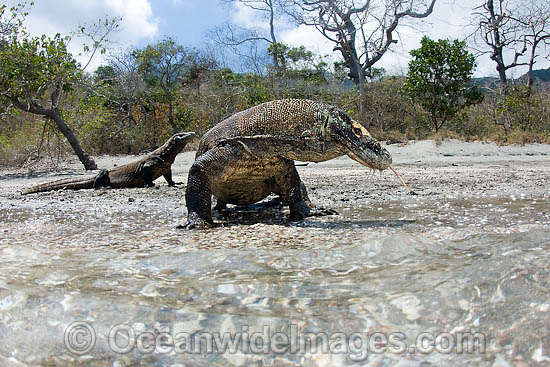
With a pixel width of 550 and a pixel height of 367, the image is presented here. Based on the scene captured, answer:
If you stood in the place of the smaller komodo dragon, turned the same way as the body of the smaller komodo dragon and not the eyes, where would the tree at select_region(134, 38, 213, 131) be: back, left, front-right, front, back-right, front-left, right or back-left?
left

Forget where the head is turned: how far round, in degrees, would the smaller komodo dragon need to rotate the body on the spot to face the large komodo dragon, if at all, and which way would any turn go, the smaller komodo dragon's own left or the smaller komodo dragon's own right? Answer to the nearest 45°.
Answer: approximately 90° to the smaller komodo dragon's own right

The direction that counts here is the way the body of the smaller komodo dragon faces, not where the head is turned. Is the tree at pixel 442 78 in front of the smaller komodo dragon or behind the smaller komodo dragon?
in front

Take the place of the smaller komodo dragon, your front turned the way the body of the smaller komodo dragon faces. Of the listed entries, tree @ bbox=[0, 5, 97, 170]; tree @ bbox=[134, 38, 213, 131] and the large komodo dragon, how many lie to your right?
1

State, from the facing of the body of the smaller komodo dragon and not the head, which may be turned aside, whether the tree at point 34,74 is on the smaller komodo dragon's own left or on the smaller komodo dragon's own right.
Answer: on the smaller komodo dragon's own left

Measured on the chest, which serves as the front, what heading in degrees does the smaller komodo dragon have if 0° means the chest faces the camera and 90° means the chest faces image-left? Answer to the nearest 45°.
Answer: approximately 270°
